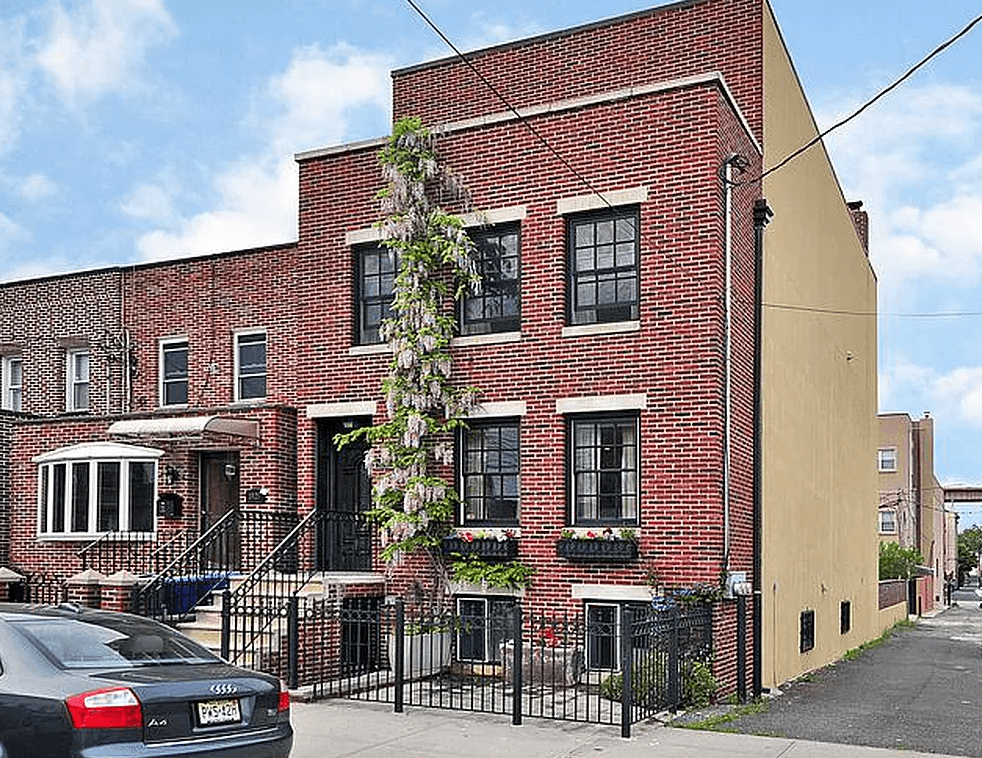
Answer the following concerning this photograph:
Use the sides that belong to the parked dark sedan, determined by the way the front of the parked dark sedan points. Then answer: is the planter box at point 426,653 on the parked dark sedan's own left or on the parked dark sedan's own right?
on the parked dark sedan's own right

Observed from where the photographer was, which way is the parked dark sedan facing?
facing away from the viewer and to the left of the viewer

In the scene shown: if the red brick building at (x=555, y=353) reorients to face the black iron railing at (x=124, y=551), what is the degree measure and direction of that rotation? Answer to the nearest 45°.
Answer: approximately 90° to its right

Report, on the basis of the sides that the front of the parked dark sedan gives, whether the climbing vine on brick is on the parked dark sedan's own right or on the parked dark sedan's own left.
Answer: on the parked dark sedan's own right

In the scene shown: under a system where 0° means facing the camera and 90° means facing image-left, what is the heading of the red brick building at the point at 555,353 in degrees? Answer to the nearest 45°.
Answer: approximately 45°

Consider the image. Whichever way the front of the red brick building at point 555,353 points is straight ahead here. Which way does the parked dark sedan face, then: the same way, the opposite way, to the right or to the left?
to the right
